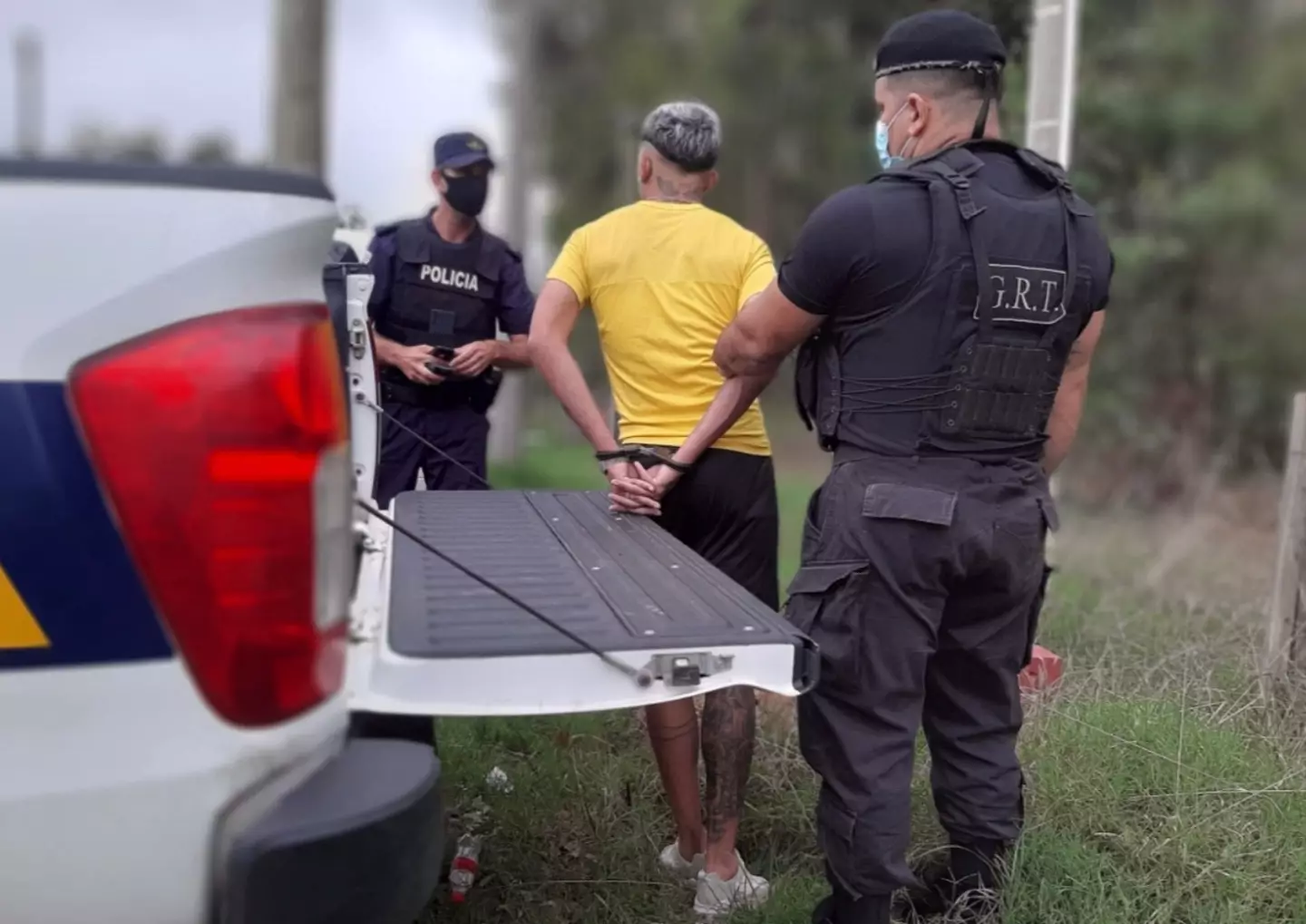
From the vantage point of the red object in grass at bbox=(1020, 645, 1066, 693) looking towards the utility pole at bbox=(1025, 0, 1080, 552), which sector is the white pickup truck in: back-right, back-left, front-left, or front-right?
back-left

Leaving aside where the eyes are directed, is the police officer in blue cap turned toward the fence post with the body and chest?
no

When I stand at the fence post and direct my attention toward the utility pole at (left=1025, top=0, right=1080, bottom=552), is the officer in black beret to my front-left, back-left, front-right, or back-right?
back-left

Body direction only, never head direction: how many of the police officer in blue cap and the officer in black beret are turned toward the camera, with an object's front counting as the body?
1

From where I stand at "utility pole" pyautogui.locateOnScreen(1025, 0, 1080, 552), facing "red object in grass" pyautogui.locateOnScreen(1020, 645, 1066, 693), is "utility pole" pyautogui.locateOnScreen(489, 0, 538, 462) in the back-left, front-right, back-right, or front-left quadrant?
back-right

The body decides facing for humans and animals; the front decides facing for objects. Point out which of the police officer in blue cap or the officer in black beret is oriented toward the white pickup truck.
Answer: the police officer in blue cap

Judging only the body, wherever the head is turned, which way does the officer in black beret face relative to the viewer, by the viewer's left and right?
facing away from the viewer and to the left of the viewer

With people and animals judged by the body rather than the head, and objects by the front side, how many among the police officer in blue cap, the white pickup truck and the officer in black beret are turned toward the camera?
1

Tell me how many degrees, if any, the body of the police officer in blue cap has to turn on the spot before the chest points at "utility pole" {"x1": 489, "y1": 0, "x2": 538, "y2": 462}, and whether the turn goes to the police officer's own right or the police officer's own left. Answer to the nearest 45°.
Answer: approximately 180°

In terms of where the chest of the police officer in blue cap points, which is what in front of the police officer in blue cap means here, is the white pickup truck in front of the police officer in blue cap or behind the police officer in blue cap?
in front

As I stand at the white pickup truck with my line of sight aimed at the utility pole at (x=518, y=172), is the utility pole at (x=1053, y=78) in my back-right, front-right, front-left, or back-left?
front-right

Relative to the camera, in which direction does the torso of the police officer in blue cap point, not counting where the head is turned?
toward the camera

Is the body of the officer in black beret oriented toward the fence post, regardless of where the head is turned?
no

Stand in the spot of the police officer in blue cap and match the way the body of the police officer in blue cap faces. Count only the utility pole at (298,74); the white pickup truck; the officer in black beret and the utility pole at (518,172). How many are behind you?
2
